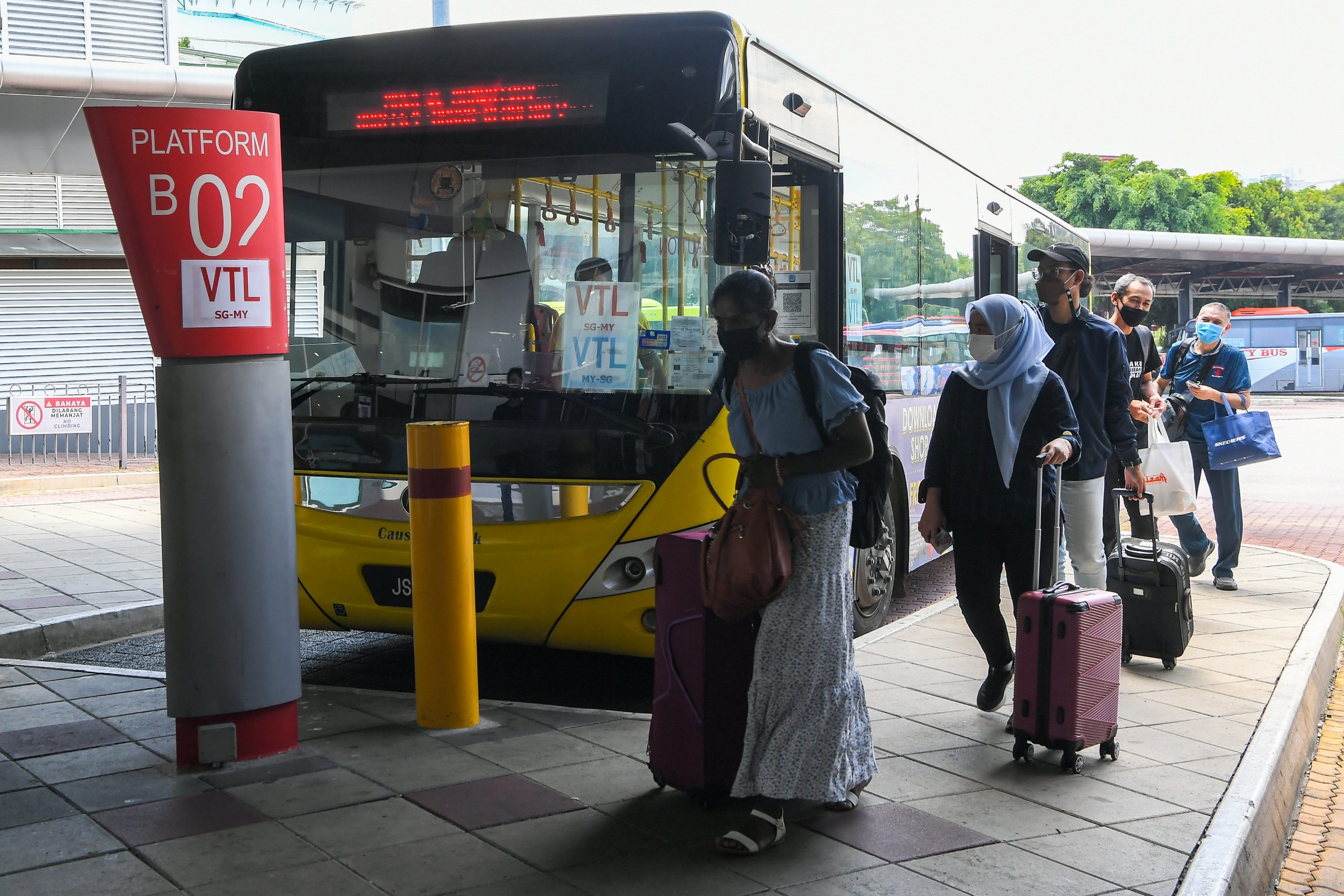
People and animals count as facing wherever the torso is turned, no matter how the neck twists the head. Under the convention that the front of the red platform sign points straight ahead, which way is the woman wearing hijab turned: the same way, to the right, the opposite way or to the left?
to the right

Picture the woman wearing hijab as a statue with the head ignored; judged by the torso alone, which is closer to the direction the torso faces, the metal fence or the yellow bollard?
the yellow bollard

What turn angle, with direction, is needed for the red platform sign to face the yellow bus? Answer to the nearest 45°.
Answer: approximately 135° to its left

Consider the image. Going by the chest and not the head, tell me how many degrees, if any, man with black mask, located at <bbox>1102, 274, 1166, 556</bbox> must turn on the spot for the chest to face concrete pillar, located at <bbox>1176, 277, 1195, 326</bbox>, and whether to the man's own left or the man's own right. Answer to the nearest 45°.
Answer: approximately 135° to the man's own right

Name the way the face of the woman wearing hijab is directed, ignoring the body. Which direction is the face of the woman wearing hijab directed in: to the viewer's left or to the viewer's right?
to the viewer's left

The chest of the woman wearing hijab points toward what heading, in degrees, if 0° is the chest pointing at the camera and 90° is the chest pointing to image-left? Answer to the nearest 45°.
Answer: approximately 45°

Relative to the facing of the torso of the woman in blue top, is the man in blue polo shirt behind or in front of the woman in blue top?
behind

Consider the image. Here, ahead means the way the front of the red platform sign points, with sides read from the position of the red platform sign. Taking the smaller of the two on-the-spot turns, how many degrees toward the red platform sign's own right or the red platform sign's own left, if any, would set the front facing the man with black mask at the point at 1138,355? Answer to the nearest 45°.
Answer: approximately 90° to the red platform sign's own left

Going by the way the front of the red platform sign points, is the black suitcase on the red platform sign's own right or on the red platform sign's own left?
on the red platform sign's own left

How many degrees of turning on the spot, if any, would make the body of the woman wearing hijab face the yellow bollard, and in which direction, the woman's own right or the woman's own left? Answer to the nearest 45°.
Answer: approximately 45° to the woman's own right
